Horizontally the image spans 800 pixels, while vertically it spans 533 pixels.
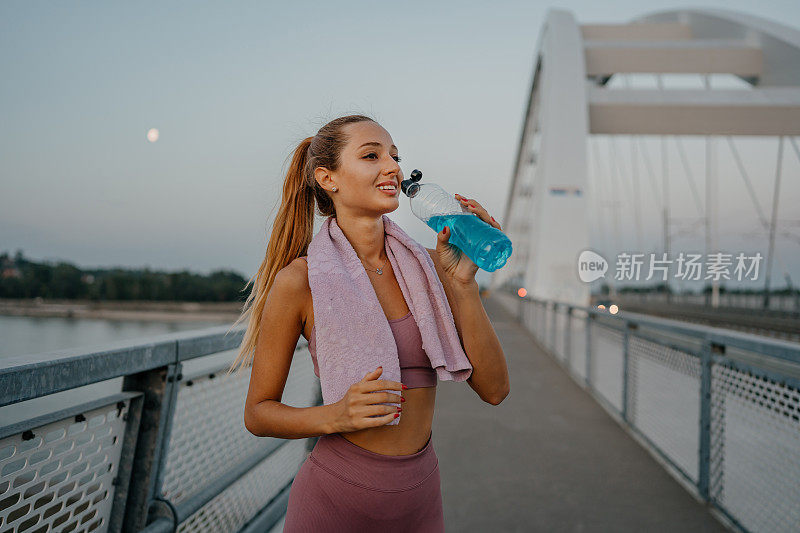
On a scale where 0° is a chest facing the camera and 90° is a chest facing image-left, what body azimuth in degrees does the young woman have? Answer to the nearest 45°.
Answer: approximately 315°
